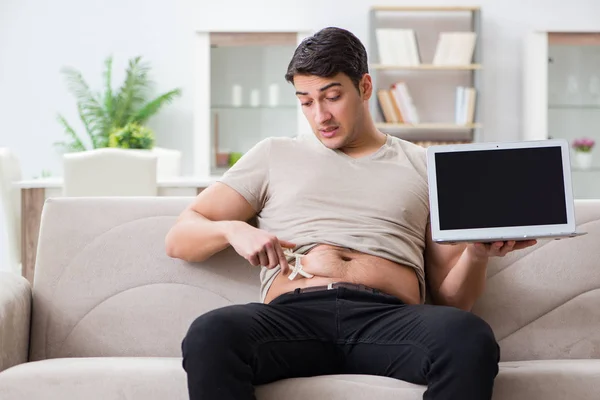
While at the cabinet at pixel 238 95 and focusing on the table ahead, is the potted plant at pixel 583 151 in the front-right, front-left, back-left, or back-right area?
back-left

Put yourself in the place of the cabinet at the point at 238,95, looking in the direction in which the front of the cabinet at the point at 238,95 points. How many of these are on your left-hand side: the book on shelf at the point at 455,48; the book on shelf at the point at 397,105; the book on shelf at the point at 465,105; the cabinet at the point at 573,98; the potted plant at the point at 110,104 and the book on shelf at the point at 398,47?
5

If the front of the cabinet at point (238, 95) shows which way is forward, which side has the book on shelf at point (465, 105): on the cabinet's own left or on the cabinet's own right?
on the cabinet's own left

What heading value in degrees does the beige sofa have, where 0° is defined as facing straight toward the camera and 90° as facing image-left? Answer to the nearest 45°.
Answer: approximately 0°

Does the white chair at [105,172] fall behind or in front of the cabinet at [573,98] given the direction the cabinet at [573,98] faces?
in front

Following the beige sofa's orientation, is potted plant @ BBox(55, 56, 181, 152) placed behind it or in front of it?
behind

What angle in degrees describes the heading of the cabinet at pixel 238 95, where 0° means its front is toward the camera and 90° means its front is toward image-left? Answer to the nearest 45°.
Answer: approximately 0°

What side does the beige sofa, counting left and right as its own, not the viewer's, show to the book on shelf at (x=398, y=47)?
back

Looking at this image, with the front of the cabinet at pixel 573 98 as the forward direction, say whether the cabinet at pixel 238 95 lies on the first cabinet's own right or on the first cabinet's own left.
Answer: on the first cabinet's own right
